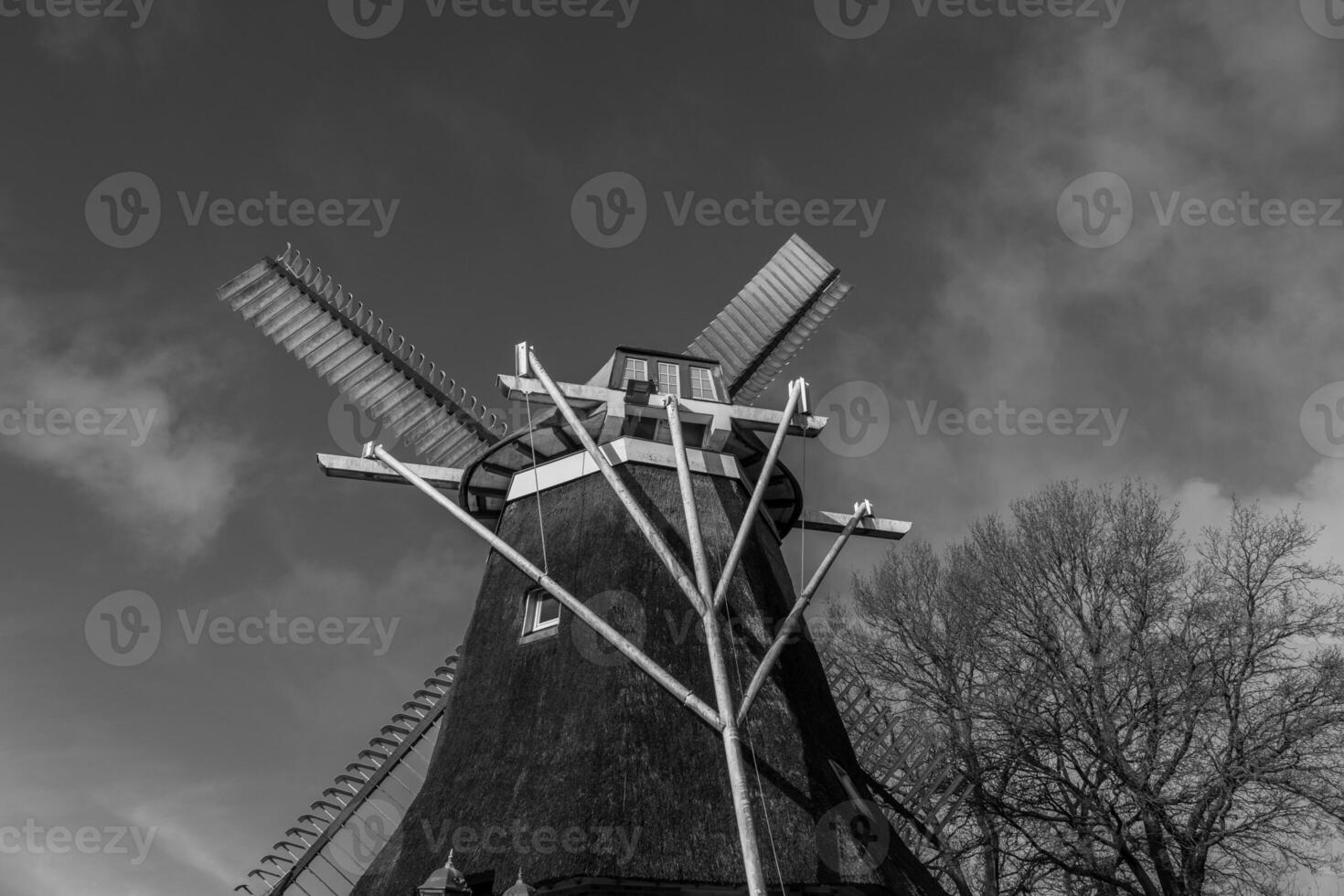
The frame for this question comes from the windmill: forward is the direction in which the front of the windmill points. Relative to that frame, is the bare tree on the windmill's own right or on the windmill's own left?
on the windmill's own right

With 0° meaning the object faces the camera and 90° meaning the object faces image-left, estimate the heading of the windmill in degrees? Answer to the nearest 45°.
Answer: approximately 180°
